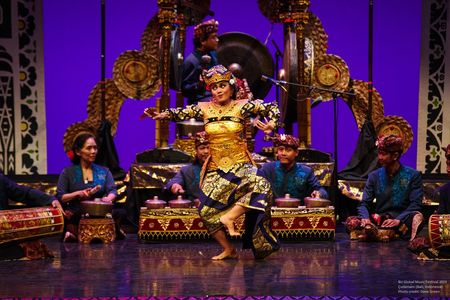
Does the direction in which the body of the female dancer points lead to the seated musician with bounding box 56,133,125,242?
no

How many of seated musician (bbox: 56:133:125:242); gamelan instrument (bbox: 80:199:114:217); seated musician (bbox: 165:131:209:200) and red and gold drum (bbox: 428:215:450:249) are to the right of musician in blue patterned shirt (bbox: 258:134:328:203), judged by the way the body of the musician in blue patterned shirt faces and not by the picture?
3

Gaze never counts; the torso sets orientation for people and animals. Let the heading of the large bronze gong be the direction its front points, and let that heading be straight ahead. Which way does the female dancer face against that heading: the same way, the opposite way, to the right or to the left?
the same way

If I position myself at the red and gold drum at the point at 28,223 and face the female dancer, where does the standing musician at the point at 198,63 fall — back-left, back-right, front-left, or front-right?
front-left

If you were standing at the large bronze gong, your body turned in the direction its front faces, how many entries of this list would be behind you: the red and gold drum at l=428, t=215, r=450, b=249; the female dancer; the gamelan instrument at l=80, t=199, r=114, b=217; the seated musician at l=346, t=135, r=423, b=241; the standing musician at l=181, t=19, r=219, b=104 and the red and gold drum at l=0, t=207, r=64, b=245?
0

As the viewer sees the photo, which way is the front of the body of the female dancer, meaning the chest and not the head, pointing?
toward the camera
